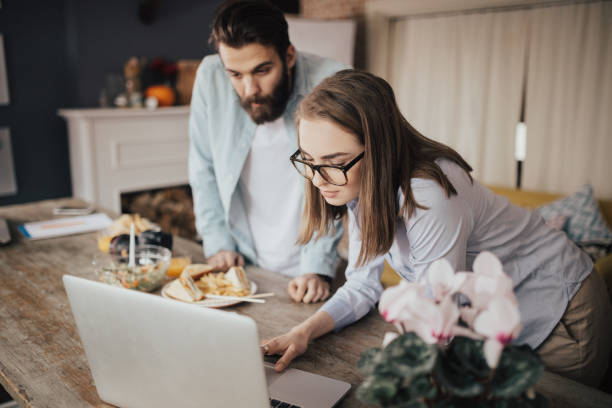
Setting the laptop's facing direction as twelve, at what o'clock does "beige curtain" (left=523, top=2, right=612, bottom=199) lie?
The beige curtain is roughly at 12 o'clock from the laptop.

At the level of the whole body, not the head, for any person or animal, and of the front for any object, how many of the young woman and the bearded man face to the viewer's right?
0

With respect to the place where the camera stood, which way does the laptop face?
facing away from the viewer and to the right of the viewer

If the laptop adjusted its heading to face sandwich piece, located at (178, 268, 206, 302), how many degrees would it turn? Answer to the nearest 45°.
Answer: approximately 45° to its left

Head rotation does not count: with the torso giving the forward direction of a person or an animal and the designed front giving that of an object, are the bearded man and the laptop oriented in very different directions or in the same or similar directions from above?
very different directions

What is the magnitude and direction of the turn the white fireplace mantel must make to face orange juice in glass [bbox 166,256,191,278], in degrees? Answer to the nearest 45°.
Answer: approximately 45° to its right

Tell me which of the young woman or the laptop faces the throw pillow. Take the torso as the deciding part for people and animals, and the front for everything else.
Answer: the laptop

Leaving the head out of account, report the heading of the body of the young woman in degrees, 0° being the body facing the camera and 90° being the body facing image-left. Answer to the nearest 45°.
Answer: approximately 45°

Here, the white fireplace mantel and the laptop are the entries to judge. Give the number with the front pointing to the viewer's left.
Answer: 0

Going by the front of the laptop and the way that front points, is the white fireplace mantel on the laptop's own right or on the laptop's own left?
on the laptop's own left

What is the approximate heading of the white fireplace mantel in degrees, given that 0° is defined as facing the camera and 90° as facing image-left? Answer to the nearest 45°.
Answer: approximately 315°
